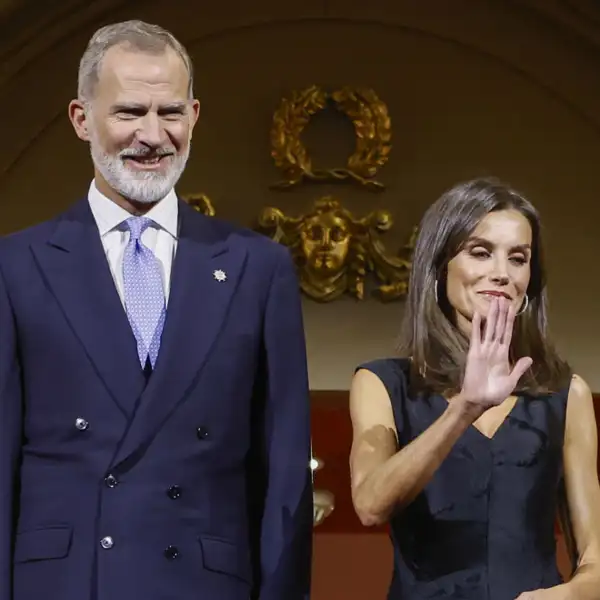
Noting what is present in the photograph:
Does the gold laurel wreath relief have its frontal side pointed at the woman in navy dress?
yes

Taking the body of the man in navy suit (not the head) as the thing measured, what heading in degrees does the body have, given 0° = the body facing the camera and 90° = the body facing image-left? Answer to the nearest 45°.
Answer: approximately 0°

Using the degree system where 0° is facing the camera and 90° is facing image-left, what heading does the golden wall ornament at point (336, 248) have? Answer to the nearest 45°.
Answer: approximately 0°

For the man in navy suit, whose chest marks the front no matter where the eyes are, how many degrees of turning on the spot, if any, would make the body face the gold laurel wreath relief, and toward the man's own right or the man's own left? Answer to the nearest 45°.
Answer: approximately 180°

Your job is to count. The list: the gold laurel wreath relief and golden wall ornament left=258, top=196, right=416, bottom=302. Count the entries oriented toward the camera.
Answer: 2
